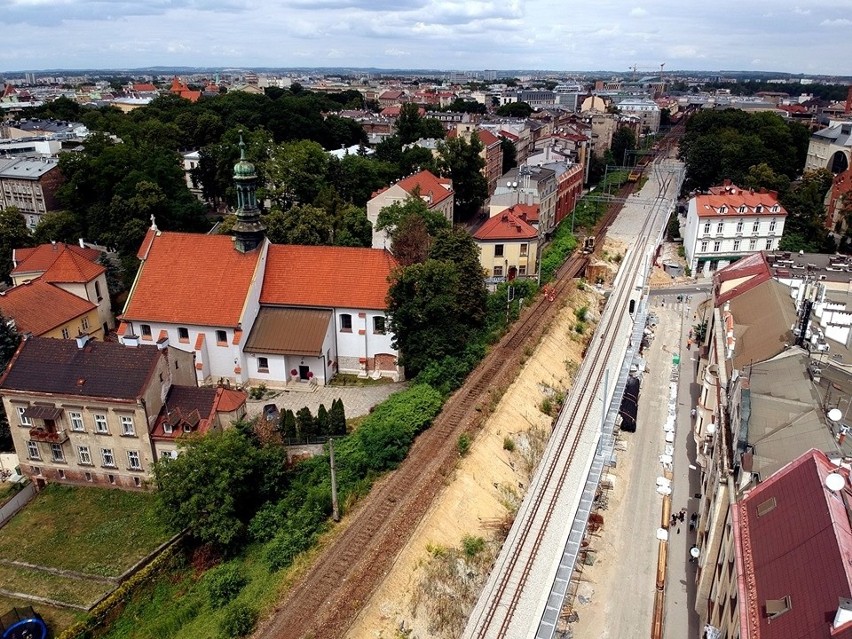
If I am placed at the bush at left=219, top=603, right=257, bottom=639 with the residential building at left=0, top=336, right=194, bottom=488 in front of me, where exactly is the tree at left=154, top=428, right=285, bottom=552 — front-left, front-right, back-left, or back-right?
front-right

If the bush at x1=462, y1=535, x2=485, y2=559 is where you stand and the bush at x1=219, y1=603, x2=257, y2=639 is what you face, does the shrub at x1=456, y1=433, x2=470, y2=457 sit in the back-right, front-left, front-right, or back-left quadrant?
back-right

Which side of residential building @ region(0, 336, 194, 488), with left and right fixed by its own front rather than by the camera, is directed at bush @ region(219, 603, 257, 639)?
front

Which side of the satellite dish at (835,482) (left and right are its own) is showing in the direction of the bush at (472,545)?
right

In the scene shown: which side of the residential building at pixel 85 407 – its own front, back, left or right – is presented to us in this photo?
front

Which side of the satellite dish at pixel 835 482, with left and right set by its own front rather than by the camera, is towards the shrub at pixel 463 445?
right

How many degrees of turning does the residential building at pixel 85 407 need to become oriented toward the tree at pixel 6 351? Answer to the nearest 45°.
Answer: approximately 135° to its right

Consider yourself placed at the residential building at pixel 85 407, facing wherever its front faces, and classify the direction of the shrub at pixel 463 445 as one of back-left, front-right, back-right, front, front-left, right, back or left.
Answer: front-left

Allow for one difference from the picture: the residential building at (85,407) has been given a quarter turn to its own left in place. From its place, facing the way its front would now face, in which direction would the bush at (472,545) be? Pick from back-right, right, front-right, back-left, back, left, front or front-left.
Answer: front-right

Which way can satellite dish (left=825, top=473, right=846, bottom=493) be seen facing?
toward the camera
